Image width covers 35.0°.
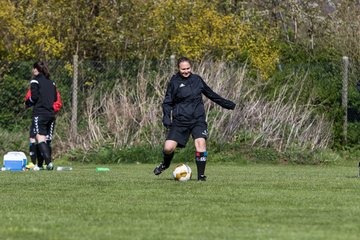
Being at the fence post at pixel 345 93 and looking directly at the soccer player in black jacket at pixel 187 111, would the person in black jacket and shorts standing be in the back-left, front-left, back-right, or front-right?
front-right

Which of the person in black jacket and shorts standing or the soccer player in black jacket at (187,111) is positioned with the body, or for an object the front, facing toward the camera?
the soccer player in black jacket

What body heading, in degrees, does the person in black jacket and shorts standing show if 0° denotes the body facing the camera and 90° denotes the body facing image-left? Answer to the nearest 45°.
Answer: approximately 135°

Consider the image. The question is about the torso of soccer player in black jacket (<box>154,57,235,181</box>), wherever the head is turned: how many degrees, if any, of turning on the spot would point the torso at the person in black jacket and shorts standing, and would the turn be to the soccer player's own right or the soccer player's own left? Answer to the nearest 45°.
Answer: approximately 135° to the soccer player's own right

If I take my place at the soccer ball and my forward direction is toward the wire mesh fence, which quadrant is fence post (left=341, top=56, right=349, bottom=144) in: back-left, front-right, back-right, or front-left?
front-right

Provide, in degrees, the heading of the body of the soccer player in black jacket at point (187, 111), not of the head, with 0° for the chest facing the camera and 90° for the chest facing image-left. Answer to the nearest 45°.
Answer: approximately 0°

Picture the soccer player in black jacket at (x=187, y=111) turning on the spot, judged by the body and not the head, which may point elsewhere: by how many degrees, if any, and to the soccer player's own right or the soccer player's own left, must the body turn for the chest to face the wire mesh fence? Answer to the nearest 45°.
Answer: approximately 180°

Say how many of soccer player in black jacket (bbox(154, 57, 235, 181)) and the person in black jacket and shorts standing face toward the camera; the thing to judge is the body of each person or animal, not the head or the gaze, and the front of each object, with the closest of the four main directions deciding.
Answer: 1
